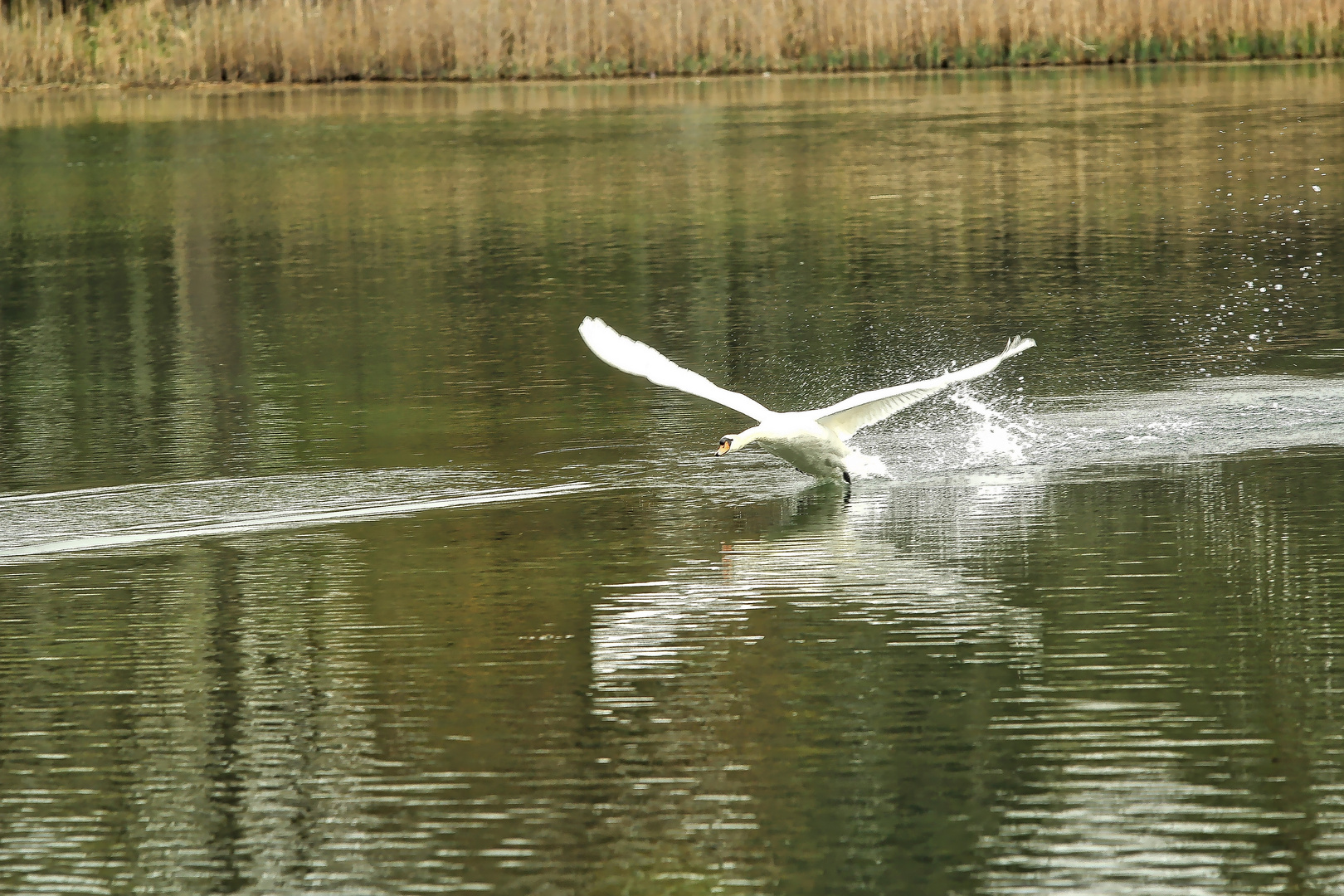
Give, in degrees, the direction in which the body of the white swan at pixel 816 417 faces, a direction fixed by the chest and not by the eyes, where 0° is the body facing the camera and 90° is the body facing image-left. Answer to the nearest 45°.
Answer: approximately 45°

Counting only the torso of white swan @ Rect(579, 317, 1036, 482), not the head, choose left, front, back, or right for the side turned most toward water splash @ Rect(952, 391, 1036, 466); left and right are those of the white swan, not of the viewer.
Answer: back
